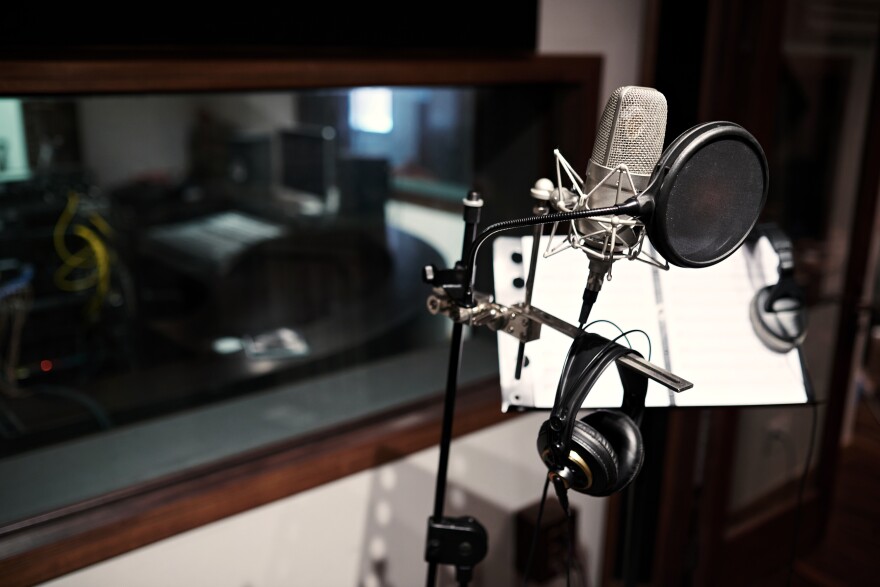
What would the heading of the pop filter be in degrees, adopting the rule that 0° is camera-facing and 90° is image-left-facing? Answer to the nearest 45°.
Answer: approximately 315°

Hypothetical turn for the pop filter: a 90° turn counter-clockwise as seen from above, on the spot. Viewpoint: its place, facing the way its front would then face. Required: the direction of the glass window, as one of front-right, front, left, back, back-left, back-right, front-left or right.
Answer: left
